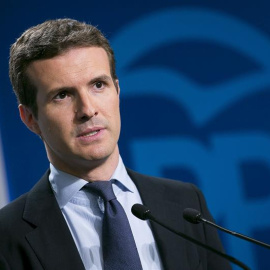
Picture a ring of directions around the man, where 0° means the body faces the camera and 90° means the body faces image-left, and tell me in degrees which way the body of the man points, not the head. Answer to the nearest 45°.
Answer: approximately 315°

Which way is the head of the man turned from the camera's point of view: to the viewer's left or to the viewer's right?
to the viewer's right
